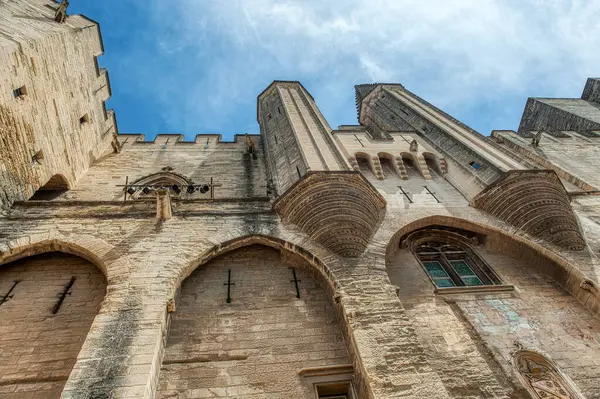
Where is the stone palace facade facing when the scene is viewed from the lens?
facing the viewer

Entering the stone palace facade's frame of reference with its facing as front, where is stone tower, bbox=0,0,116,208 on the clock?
The stone tower is roughly at 2 o'clock from the stone palace facade.
